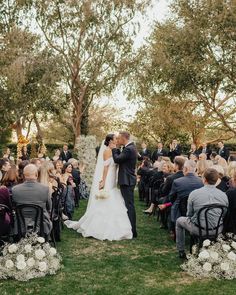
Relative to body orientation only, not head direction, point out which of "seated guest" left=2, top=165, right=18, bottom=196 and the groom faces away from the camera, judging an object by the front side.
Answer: the seated guest

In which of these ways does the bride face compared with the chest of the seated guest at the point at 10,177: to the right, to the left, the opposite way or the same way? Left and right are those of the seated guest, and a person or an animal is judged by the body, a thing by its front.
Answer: to the right

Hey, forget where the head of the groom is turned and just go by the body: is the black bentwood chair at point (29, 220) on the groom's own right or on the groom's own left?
on the groom's own left

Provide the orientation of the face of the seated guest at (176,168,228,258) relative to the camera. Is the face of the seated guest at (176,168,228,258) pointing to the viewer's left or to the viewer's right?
to the viewer's left

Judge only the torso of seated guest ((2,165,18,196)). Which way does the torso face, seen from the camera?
away from the camera

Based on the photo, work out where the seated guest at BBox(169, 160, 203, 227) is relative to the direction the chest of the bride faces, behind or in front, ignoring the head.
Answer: in front

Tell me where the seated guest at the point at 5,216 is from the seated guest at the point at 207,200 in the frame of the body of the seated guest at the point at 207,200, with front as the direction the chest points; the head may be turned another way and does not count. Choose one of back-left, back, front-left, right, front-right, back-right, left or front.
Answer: front-left

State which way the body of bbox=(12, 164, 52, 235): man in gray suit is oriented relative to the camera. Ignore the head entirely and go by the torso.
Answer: away from the camera

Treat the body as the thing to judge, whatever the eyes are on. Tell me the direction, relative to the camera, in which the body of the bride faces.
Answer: to the viewer's right

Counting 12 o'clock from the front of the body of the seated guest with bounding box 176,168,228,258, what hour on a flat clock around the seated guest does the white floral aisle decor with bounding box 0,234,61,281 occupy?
The white floral aisle decor is roughly at 10 o'clock from the seated guest.

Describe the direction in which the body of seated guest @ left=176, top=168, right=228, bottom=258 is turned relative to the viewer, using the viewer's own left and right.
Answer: facing away from the viewer and to the left of the viewer

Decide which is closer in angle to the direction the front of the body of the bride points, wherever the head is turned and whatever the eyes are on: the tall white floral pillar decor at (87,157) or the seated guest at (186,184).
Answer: the seated guest

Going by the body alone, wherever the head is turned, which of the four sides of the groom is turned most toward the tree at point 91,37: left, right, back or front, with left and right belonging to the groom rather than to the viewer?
right

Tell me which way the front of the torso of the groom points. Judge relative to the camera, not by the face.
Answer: to the viewer's left

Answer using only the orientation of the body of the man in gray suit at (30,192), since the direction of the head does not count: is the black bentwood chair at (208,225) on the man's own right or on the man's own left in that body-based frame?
on the man's own right

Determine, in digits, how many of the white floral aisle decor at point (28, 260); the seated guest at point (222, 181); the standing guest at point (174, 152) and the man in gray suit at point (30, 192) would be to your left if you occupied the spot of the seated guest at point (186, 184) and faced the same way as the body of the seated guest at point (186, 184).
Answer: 2

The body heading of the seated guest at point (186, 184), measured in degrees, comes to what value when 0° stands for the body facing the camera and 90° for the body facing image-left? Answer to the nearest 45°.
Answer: approximately 135°
